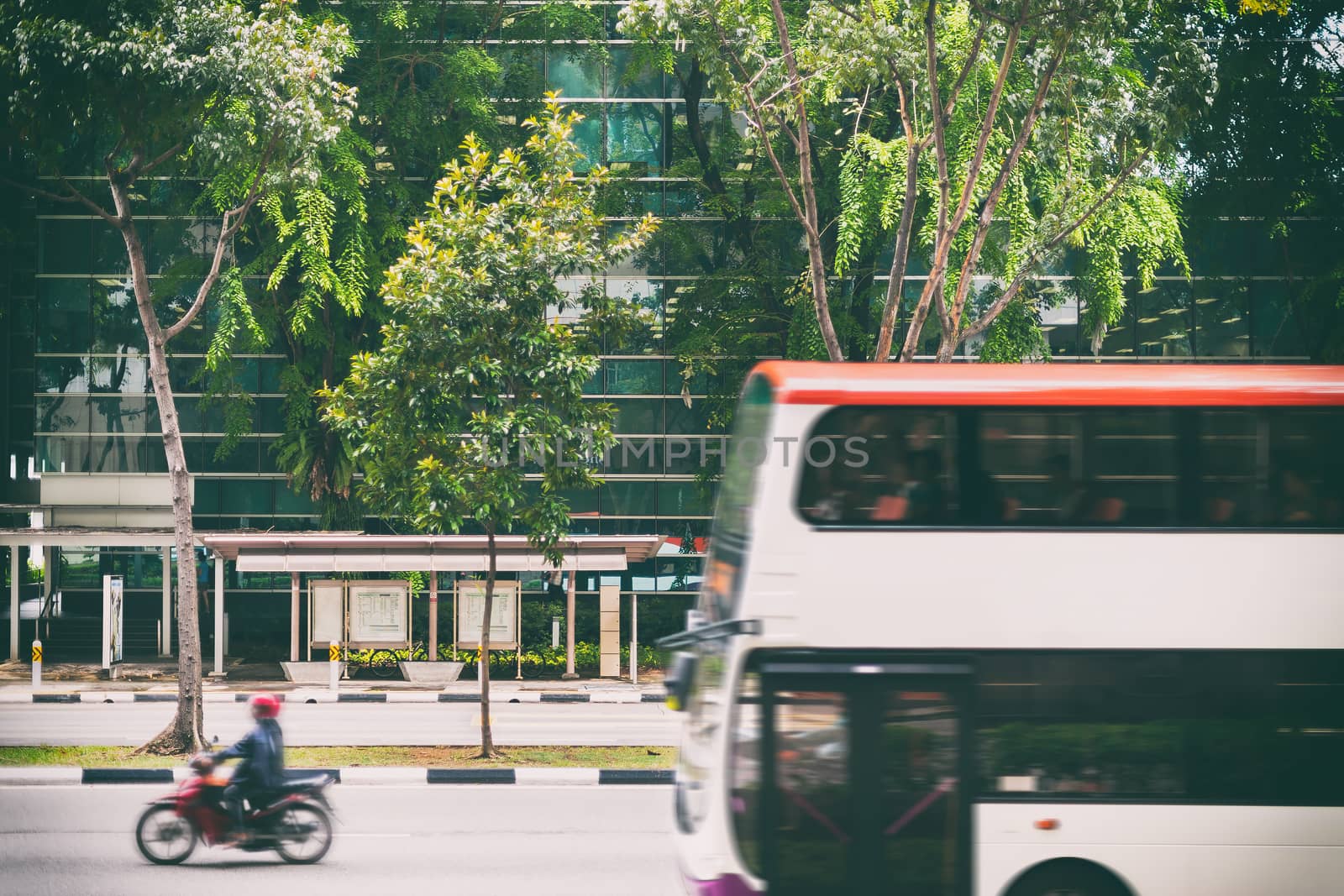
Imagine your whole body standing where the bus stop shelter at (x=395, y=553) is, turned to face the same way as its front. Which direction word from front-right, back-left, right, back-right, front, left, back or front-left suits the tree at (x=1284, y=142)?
left

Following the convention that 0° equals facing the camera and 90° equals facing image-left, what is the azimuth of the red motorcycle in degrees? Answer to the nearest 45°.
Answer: approximately 90°

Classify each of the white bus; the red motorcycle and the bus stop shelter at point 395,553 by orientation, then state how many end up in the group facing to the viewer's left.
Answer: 2

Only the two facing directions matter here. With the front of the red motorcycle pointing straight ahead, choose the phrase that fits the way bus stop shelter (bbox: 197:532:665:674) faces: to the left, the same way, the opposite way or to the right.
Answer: to the left

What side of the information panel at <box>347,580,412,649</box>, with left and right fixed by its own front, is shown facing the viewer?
front

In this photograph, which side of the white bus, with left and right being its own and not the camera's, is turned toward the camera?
left

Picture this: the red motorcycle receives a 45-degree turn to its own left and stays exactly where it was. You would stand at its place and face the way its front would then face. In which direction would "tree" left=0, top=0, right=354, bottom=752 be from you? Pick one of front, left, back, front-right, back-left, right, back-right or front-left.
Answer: back-right

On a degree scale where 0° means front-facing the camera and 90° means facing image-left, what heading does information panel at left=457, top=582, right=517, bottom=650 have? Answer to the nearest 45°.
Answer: approximately 0°

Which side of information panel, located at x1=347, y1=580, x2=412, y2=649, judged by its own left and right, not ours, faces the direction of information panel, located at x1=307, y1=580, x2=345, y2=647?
right

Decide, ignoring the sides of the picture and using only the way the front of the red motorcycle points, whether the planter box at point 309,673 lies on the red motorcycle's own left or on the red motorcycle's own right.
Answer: on the red motorcycle's own right

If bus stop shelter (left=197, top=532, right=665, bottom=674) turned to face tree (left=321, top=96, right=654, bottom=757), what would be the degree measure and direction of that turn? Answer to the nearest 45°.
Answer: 0° — it already faces it

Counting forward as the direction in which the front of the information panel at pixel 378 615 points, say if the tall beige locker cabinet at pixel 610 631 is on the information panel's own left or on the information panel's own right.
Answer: on the information panel's own left

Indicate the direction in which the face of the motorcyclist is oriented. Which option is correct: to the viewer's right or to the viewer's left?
to the viewer's left

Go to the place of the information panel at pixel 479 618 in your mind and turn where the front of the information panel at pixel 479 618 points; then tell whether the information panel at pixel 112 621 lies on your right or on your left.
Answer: on your right

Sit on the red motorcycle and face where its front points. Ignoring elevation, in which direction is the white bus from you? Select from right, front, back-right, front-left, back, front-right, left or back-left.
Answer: back-left

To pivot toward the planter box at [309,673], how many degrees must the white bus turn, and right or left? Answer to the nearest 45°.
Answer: approximately 45° to its right

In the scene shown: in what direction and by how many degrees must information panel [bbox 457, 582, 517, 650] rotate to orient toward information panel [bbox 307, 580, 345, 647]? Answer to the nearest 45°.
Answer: approximately 90° to its right

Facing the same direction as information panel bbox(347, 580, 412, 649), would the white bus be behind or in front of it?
in front
